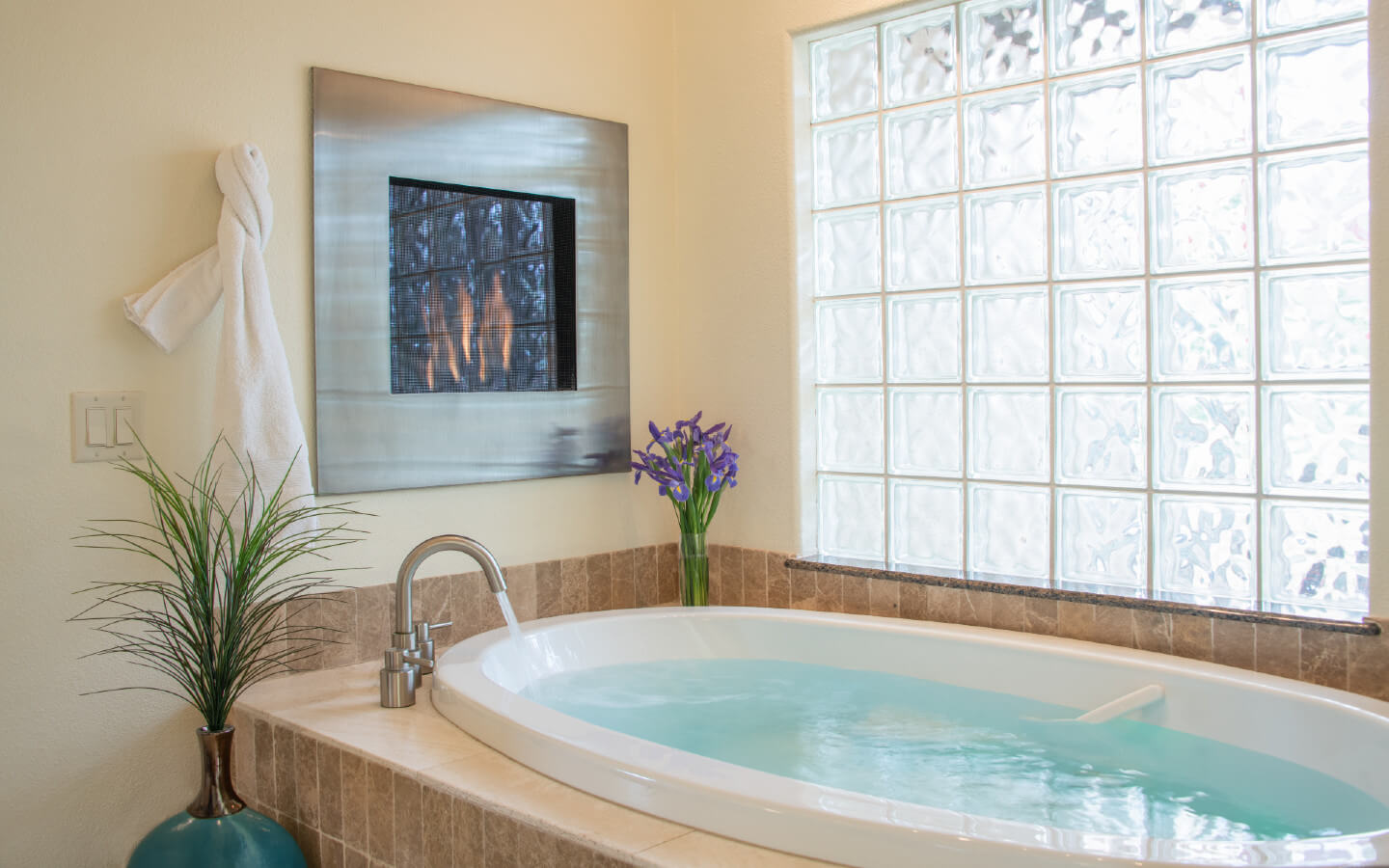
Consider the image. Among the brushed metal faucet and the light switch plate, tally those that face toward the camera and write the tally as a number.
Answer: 1

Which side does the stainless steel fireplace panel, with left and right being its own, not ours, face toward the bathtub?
front

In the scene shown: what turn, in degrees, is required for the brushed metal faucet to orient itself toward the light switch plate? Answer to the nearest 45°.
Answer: approximately 180°

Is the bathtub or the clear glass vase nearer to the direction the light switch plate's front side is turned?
the bathtub

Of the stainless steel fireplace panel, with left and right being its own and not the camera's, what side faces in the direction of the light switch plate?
right

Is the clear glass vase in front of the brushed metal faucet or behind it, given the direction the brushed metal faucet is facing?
in front

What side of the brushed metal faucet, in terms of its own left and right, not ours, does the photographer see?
right

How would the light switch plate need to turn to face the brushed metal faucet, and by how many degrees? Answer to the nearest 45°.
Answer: approximately 90° to its left
